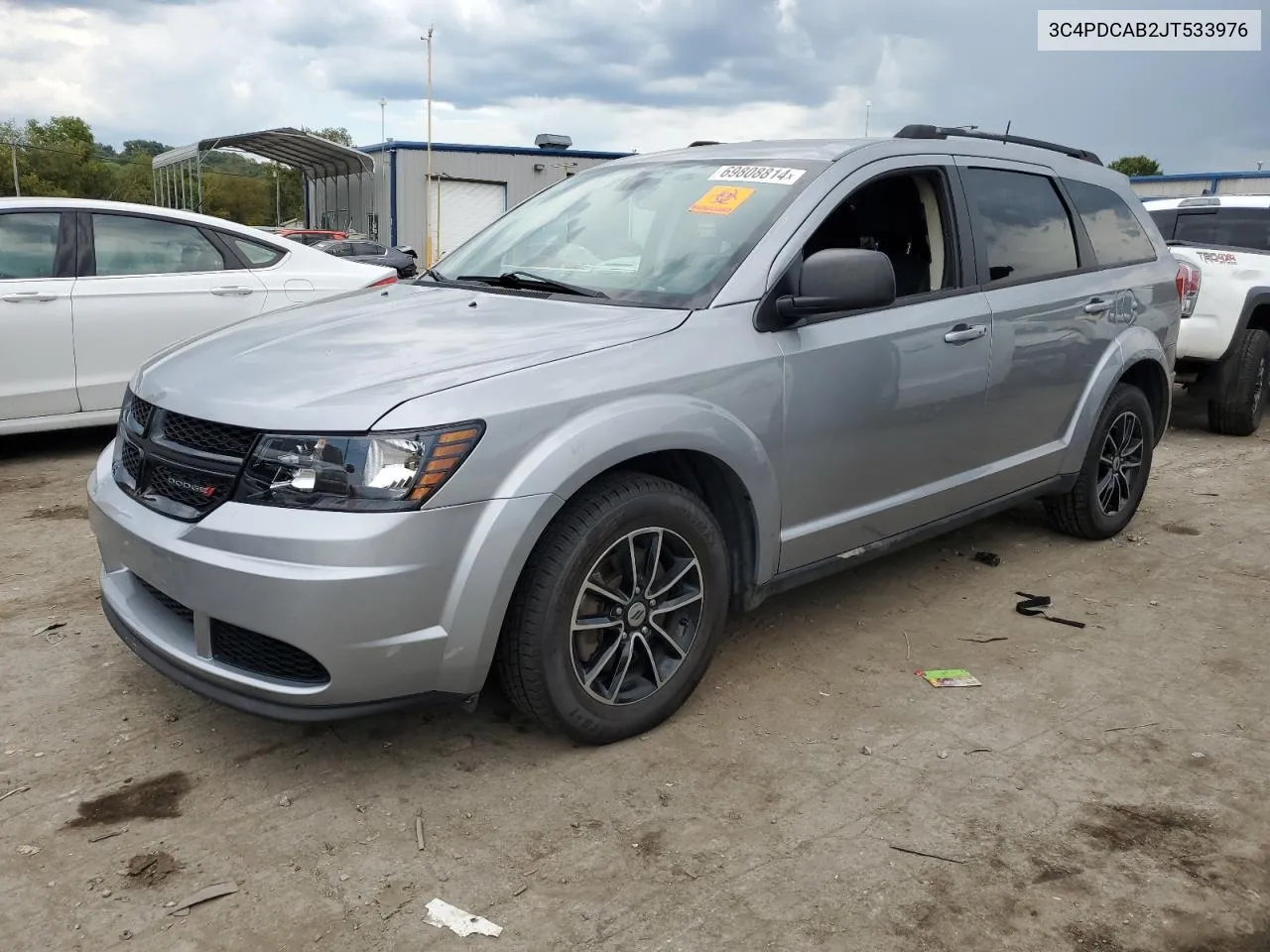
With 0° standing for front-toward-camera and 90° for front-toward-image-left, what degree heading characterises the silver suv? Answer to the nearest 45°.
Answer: approximately 45°

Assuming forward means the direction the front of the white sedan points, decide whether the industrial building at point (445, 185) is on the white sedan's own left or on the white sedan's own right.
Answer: on the white sedan's own right

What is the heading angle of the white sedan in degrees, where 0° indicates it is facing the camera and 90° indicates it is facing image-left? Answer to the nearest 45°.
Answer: approximately 90°

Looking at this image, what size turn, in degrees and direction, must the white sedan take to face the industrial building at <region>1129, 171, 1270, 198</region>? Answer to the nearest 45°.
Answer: approximately 135° to its right

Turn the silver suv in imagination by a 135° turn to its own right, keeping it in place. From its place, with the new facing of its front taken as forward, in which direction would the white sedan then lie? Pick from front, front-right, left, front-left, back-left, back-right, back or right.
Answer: front-left

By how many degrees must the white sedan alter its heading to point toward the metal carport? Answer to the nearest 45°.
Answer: approximately 90° to its right

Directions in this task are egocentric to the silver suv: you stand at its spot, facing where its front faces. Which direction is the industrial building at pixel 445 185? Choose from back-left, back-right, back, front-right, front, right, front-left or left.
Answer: back-right
